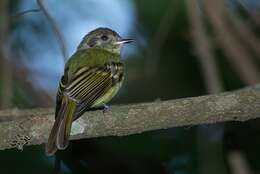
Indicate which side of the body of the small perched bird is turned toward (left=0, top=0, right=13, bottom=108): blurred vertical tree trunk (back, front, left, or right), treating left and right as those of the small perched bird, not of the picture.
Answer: left

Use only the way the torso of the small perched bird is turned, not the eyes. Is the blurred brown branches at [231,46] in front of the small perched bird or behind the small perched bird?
in front

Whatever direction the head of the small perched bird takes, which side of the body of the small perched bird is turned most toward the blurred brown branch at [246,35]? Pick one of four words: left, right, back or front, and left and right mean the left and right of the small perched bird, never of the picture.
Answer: front

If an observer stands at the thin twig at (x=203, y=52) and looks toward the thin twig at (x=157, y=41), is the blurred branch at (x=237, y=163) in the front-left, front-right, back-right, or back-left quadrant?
back-left

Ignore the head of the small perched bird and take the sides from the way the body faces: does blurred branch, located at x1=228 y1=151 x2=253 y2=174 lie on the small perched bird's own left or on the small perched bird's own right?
on the small perched bird's own right

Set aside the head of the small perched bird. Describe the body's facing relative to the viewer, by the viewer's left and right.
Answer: facing away from the viewer and to the right of the viewer

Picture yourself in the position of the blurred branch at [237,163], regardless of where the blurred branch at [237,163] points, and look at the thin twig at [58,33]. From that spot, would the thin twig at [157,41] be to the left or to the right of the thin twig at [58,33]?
right

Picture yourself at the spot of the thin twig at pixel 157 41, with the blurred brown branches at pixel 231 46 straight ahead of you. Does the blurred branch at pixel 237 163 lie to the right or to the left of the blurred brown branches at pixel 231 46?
right

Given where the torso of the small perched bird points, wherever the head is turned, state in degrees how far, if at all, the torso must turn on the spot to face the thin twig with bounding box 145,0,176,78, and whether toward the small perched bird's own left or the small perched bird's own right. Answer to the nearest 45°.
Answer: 0° — it already faces it
